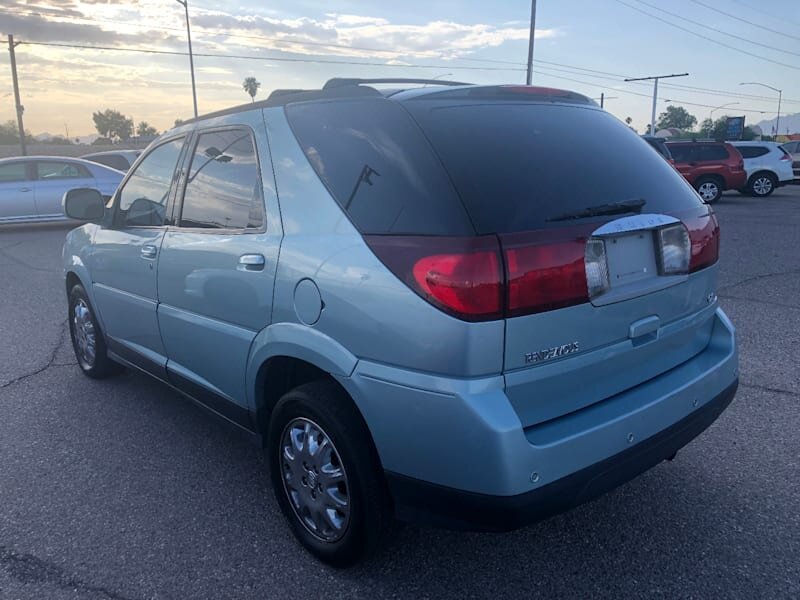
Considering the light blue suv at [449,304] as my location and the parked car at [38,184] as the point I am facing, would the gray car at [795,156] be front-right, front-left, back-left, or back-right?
front-right

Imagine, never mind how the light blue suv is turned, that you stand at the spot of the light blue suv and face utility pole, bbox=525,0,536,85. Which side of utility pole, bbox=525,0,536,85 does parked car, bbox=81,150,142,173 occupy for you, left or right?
left

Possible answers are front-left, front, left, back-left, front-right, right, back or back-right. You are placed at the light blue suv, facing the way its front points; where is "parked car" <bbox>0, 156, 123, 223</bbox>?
front

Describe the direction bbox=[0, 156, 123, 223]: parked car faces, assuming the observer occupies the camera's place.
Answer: facing to the left of the viewer

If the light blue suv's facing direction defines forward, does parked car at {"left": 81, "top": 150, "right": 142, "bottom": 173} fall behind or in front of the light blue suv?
in front

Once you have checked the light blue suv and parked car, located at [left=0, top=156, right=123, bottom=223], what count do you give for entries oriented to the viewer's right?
0

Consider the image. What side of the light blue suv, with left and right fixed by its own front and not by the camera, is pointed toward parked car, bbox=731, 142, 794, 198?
right

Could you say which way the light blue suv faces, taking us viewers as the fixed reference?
facing away from the viewer and to the left of the viewer

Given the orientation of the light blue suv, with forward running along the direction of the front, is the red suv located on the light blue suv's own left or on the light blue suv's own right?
on the light blue suv's own right

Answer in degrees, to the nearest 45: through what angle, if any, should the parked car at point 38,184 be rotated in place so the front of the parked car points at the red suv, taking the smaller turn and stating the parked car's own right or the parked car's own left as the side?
approximately 180°

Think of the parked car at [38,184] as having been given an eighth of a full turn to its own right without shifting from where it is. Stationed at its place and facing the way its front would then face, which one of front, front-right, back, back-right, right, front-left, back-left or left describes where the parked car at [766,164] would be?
back-right

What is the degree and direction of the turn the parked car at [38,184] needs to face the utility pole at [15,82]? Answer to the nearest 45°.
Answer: approximately 90° to its right

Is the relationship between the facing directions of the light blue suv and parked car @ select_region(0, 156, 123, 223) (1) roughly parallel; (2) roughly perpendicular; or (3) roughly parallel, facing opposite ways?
roughly perpendicular

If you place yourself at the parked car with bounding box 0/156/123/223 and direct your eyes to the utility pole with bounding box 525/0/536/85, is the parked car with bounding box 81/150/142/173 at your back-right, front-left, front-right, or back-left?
front-left
